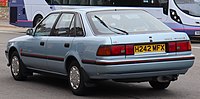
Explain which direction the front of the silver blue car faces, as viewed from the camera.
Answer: facing away from the viewer and to the left of the viewer

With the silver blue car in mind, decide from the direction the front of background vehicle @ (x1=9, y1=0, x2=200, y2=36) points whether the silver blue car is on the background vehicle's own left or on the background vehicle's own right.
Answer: on the background vehicle's own right

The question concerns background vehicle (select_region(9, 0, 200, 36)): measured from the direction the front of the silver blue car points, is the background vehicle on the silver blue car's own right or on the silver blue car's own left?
on the silver blue car's own right

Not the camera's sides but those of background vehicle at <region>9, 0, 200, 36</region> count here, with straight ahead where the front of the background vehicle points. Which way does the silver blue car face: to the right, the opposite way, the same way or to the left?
the opposite way

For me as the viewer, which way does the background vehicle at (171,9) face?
facing the viewer and to the right of the viewer
